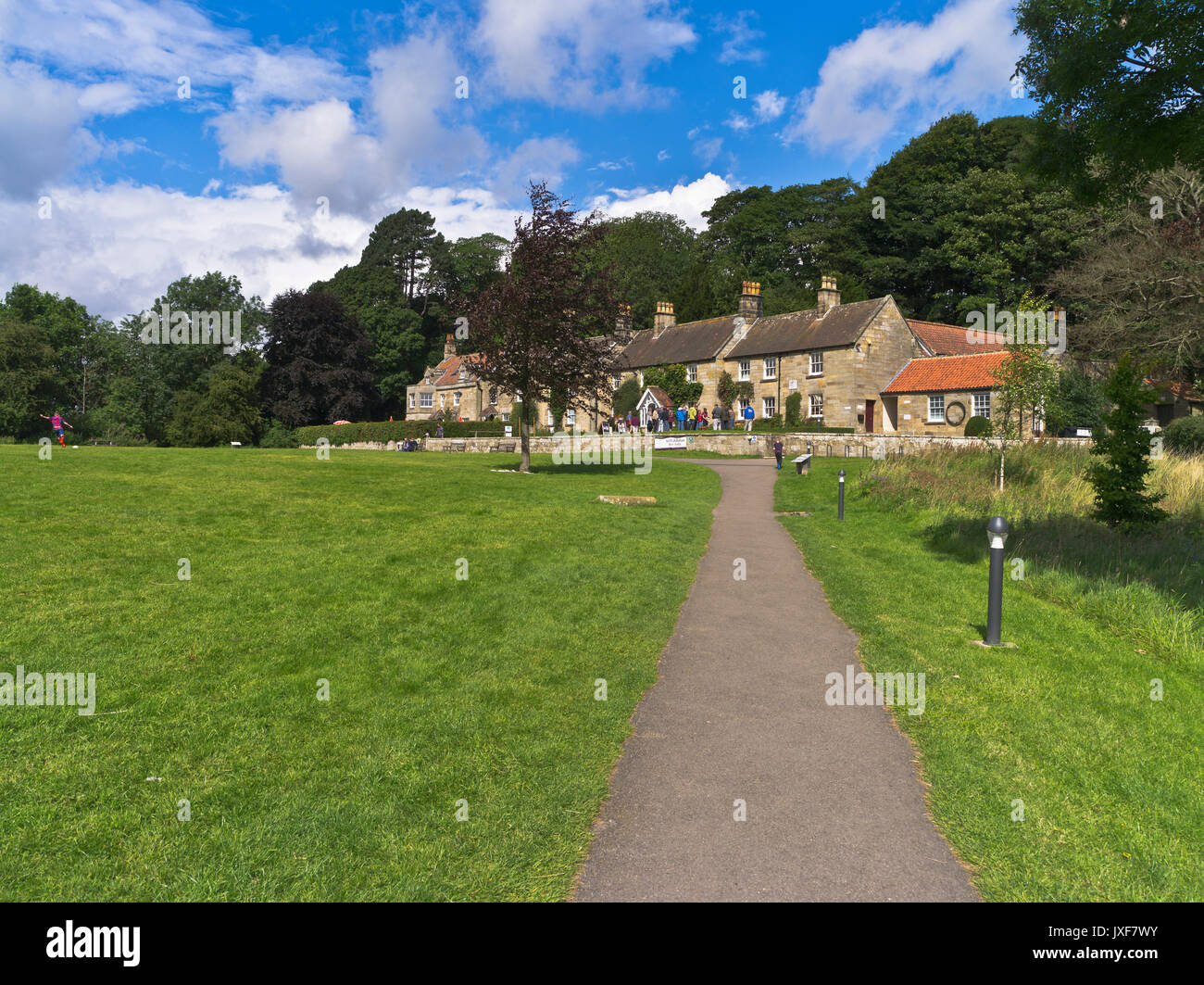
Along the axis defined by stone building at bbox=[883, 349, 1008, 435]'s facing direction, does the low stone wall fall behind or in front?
in front

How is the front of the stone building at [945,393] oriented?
toward the camera

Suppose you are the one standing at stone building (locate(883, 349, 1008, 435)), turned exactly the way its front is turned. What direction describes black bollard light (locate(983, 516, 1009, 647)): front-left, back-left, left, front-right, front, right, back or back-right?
front

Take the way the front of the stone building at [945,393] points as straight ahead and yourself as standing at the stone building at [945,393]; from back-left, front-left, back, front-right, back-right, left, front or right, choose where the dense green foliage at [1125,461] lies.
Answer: front
